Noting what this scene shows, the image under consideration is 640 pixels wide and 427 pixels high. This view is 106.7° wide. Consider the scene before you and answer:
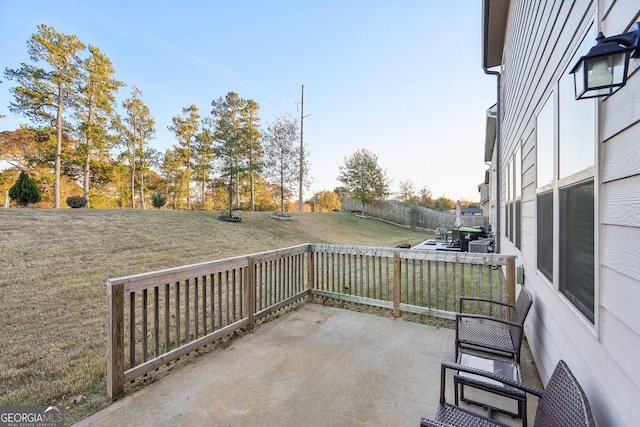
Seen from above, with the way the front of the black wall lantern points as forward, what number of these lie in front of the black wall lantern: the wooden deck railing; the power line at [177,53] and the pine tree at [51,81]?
3

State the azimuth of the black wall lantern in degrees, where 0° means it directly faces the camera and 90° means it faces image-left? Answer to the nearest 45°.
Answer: approximately 90°

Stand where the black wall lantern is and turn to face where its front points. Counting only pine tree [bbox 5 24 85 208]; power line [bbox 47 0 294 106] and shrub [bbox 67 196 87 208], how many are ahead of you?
3

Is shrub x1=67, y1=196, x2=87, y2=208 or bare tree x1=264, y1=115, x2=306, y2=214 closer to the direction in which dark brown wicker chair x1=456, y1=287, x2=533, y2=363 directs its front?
the shrub

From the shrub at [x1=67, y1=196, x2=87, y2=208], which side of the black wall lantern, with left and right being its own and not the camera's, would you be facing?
front

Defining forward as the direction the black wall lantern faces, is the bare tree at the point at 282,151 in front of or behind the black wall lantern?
in front

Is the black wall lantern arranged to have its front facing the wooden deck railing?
yes

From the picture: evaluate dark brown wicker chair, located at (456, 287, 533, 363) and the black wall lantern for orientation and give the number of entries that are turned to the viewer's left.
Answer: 2

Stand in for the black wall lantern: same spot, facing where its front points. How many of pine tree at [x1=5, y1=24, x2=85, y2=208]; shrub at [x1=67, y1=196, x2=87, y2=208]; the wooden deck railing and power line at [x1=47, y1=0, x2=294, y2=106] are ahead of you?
4

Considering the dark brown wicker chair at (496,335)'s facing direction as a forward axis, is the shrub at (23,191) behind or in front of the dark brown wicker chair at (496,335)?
in front

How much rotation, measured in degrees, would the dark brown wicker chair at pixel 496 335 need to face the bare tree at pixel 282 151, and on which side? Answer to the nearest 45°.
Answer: approximately 45° to its right

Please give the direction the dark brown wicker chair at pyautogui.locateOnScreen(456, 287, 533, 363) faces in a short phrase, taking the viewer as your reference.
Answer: facing to the left of the viewer
